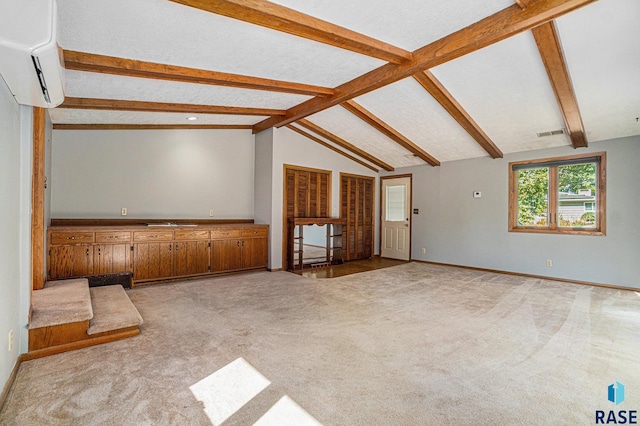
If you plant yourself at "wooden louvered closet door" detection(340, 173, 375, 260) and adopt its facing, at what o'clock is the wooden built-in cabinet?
The wooden built-in cabinet is roughly at 3 o'clock from the wooden louvered closet door.

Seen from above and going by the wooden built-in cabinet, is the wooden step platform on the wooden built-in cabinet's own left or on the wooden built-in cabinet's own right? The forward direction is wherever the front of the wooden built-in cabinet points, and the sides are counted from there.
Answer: on the wooden built-in cabinet's own right

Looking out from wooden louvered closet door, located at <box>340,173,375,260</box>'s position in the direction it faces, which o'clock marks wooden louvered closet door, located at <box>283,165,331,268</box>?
wooden louvered closet door, located at <box>283,165,331,268</box> is roughly at 3 o'clock from wooden louvered closet door, located at <box>340,173,375,260</box>.

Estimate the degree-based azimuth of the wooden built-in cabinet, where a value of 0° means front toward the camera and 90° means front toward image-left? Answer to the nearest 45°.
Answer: approximately 315°

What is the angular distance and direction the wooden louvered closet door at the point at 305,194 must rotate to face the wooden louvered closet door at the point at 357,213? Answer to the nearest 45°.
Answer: approximately 90° to its left

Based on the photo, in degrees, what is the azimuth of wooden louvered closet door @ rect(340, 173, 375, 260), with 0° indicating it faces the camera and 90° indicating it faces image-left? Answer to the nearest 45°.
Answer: approximately 315°

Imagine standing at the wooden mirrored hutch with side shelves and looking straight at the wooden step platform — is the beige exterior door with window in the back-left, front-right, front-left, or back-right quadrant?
back-left
